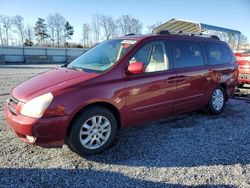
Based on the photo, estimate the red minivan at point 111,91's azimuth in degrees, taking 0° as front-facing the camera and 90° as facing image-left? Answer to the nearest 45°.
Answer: approximately 45°

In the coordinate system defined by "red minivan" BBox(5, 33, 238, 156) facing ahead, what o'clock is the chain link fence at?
The chain link fence is roughly at 4 o'clock from the red minivan.
